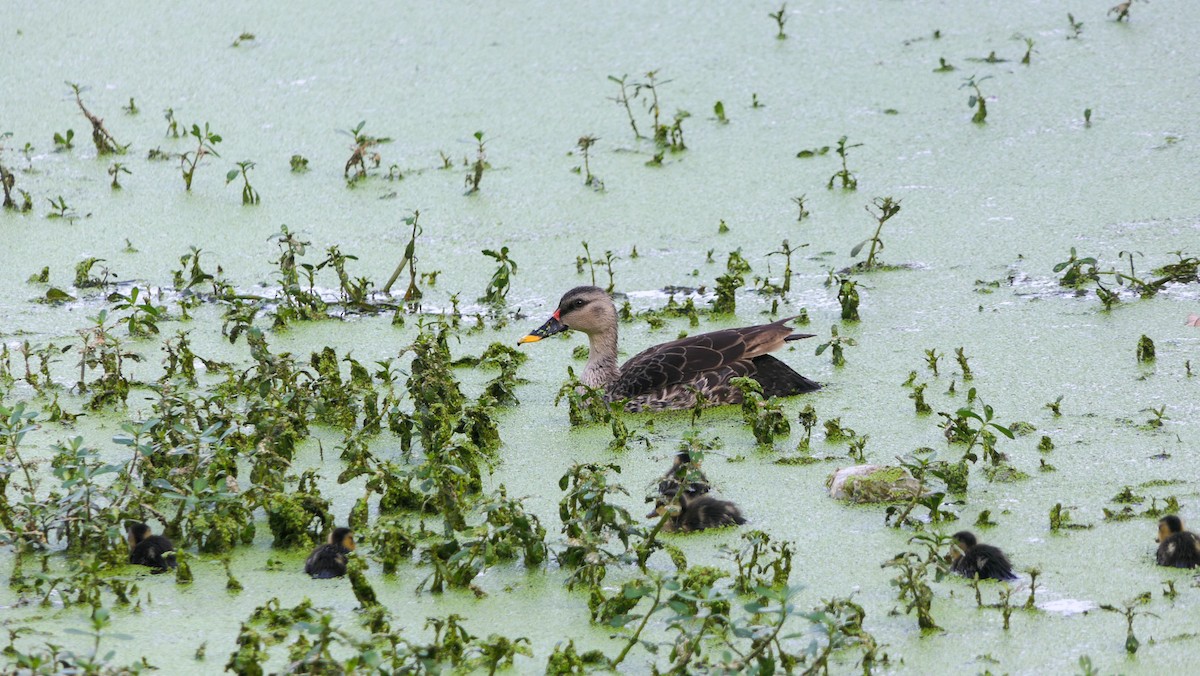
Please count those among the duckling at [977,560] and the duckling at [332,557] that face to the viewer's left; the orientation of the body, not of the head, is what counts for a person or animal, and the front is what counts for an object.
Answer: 1

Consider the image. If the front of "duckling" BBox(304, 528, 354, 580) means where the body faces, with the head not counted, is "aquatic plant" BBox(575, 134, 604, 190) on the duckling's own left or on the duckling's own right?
on the duckling's own left

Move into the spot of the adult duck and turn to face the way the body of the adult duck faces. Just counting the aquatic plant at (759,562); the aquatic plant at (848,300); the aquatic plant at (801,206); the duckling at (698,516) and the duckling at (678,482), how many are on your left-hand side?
3

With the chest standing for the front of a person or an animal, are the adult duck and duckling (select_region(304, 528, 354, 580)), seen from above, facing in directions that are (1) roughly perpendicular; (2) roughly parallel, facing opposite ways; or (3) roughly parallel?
roughly parallel, facing opposite ways

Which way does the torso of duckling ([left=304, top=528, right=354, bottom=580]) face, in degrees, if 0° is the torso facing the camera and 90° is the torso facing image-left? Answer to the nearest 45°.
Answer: approximately 270°

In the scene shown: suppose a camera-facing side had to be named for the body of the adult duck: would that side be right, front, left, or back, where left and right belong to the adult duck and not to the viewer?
left

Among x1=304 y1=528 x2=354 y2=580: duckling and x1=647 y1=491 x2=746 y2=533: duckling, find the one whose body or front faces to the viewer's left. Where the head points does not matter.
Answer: x1=647 y1=491 x2=746 y2=533: duckling

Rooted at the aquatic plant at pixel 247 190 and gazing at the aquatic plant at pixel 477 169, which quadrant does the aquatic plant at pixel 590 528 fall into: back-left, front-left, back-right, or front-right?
front-right

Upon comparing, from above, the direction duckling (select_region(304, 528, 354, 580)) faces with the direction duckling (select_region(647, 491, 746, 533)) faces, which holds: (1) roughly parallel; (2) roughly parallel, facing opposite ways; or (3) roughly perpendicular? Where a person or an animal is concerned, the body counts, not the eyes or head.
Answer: roughly parallel, facing opposite ways

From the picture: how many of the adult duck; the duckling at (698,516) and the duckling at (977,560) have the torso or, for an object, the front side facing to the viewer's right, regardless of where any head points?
0

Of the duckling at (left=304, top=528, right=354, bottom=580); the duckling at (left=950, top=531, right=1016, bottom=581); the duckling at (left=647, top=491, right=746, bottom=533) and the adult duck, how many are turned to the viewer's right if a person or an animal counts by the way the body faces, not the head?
1

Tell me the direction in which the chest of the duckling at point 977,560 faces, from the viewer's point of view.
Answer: to the viewer's left

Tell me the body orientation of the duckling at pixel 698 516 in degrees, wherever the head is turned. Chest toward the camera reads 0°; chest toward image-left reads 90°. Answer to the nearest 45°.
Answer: approximately 90°
